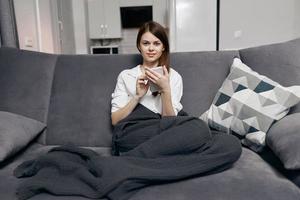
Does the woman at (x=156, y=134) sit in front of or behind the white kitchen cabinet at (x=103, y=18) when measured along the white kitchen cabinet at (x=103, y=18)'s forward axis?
in front

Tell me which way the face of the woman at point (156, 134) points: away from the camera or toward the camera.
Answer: toward the camera

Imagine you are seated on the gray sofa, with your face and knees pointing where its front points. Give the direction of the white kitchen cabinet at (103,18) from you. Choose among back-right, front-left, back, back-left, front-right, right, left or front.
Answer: back

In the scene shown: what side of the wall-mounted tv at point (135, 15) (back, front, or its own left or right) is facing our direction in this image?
front

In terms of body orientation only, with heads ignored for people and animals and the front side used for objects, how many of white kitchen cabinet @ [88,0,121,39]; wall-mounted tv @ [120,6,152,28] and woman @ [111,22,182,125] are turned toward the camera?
3

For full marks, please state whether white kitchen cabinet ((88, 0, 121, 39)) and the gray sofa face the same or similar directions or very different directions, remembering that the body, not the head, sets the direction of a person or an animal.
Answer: same or similar directions

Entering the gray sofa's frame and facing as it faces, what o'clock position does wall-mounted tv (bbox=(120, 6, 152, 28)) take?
The wall-mounted tv is roughly at 6 o'clock from the gray sofa.

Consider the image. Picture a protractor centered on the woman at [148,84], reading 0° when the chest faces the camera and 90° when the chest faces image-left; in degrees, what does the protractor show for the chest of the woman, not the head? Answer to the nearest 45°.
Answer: approximately 0°

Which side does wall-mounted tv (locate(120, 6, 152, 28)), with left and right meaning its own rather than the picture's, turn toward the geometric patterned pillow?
front

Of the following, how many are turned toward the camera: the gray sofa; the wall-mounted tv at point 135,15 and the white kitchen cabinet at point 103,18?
3

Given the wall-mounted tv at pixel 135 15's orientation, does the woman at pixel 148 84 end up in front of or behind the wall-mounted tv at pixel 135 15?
in front

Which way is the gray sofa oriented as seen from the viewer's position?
toward the camera

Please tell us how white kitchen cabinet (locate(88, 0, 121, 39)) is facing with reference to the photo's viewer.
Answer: facing the viewer

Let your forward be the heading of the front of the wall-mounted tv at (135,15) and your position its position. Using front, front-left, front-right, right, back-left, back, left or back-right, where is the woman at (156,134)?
front
